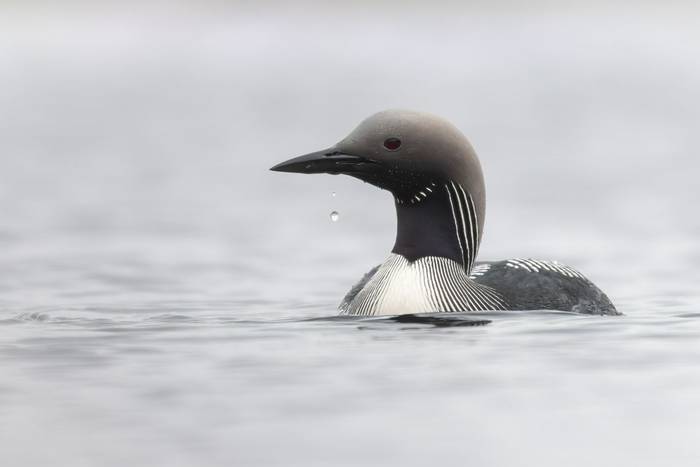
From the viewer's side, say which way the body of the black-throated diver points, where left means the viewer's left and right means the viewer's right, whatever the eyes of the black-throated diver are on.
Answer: facing the viewer and to the left of the viewer
